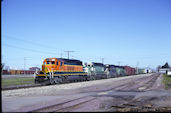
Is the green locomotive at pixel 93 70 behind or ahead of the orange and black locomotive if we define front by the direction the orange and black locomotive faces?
behind

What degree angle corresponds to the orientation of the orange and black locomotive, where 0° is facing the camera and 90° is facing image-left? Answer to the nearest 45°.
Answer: approximately 45°
